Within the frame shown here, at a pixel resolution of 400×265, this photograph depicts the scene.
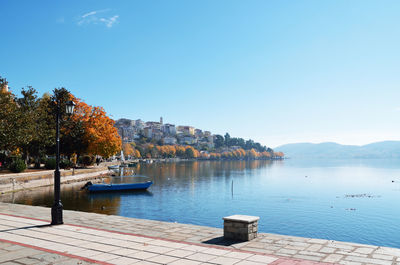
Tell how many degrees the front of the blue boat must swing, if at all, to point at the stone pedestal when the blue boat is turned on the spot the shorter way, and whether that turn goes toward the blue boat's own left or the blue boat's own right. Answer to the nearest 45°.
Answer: approximately 90° to the blue boat's own right

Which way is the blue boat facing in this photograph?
to the viewer's right

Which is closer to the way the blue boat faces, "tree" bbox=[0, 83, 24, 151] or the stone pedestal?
the stone pedestal

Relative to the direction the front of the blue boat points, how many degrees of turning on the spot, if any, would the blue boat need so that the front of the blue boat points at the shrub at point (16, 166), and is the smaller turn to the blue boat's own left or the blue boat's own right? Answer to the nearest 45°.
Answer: approximately 180°
